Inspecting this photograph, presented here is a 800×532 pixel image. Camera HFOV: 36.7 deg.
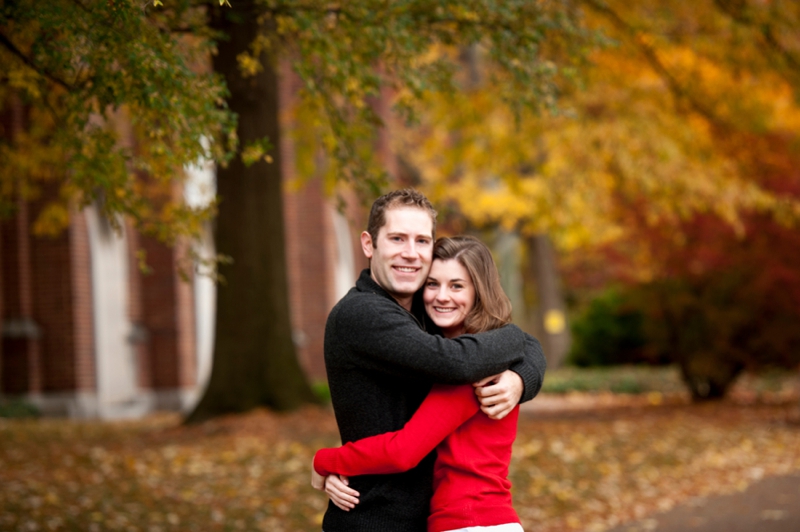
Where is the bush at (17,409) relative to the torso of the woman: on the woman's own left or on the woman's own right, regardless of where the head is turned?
on the woman's own right

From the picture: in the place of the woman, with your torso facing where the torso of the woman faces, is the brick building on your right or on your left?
on your right
